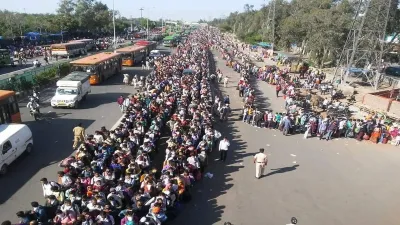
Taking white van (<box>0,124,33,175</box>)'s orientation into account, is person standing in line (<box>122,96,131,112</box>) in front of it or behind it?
behind

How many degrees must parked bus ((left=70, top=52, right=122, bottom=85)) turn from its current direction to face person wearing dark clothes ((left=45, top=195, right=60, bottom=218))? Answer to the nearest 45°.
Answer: approximately 45° to its left

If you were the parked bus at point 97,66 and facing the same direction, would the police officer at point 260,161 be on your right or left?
on your left

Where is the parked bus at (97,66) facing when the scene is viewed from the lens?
facing the viewer and to the left of the viewer

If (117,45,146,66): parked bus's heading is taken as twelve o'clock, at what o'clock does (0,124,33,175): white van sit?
The white van is roughly at 11 o'clock from the parked bus.

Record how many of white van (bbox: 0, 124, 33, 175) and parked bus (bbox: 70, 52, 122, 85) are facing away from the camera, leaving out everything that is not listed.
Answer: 0
